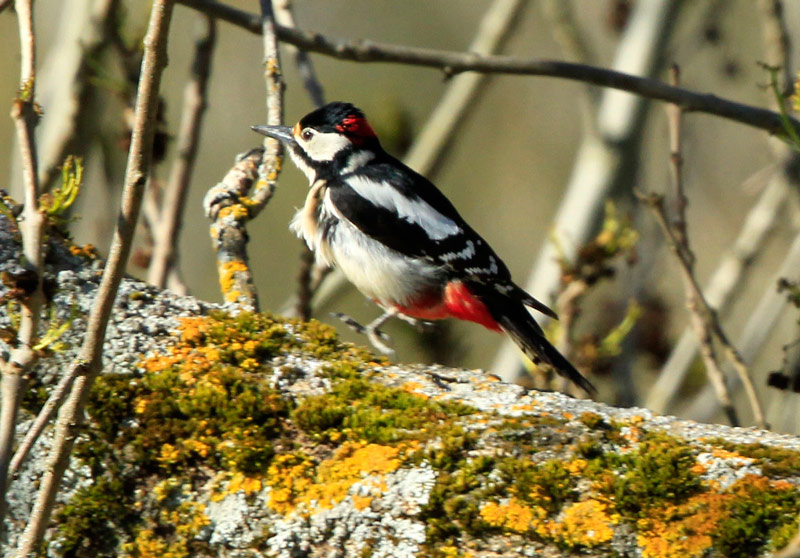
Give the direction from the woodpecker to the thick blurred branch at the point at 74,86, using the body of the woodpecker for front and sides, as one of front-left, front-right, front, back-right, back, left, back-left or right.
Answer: front

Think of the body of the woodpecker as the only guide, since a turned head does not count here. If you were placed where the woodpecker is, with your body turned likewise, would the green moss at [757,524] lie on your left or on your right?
on your left

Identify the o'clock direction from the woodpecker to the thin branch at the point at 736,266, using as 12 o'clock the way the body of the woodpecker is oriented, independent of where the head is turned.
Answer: The thin branch is roughly at 5 o'clock from the woodpecker.

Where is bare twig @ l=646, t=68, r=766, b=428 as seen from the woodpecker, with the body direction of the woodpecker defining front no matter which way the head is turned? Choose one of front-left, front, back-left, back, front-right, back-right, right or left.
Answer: back

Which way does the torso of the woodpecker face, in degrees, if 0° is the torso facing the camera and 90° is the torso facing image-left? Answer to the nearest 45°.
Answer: approximately 90°

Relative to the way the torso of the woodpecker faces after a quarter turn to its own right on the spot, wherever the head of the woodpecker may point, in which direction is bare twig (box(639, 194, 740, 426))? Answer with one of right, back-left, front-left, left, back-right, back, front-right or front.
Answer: right

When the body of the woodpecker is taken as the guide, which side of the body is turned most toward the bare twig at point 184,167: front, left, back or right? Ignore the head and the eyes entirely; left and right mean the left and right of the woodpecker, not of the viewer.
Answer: front

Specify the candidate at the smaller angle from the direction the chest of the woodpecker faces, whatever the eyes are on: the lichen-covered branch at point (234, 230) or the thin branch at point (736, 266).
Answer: the lichen-covered branch

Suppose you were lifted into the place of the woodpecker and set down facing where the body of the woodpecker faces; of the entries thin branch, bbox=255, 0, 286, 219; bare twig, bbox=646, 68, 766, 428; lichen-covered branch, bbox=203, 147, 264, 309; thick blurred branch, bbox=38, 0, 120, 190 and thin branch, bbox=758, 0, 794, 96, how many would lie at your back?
2
